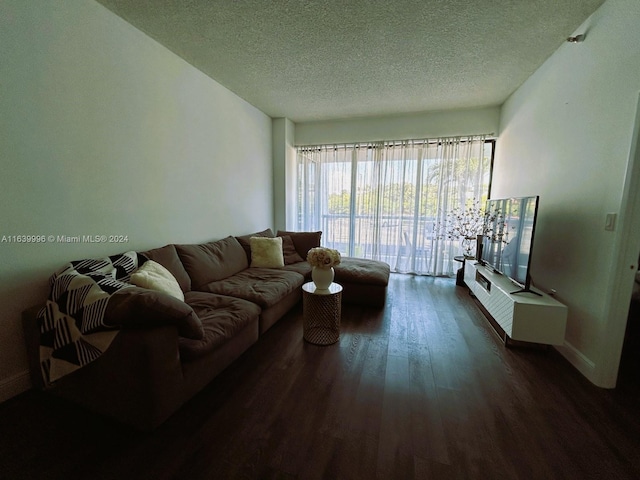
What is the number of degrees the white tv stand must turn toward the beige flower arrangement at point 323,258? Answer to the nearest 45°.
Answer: approximately 45° to its left

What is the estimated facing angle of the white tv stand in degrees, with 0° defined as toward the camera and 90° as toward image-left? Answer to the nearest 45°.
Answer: approximately 90°

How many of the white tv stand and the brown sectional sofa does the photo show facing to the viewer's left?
1

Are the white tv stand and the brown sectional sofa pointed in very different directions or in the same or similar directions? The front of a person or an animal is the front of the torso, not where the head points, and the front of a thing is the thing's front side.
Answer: very different directions

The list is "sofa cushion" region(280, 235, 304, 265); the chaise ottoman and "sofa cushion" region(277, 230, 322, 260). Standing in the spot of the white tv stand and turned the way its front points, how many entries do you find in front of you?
3

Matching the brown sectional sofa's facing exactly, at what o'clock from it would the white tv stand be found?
The white tv stand is roughly at 11 o'clock from the brown sectional sofa.

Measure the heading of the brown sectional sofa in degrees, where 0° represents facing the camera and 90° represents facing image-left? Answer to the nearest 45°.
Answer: approximately 315°

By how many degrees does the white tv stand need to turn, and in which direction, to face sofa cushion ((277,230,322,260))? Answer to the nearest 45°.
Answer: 0° — it already faces it
